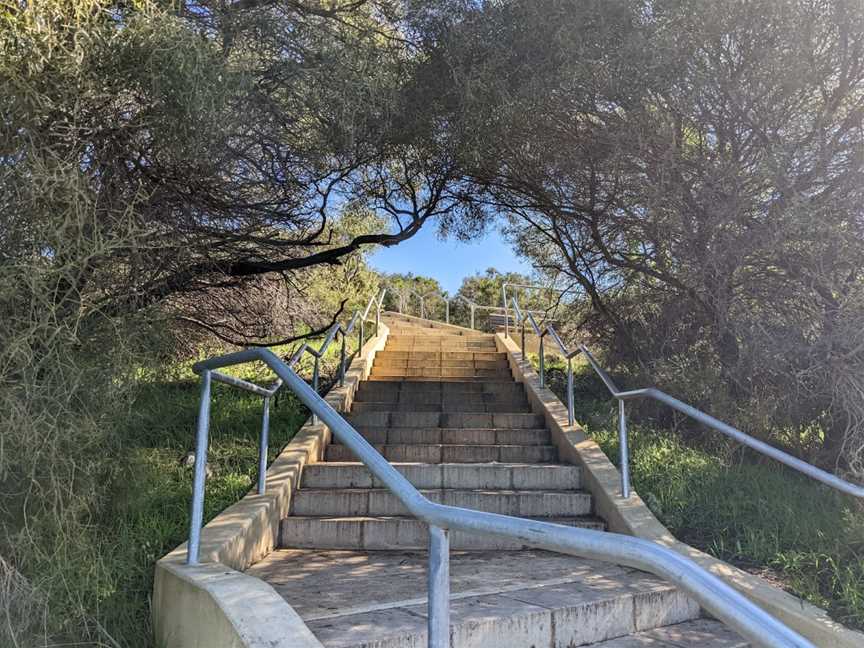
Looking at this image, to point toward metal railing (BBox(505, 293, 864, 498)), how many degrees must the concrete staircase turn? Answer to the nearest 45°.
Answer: approximately 90° to its left

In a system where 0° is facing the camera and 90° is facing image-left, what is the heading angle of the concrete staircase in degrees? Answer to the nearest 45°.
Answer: approximately 0°

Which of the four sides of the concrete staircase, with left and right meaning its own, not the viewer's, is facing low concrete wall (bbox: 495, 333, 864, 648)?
left
